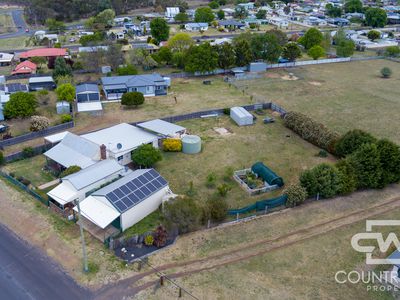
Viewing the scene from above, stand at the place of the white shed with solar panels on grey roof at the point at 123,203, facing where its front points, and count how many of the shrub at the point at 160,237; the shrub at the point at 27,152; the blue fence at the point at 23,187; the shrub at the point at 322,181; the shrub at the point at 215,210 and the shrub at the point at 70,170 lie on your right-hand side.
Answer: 3

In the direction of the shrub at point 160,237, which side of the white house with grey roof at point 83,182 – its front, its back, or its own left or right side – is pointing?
left

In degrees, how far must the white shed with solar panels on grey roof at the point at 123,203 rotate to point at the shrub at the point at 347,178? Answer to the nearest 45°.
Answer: approximately 135° to its left

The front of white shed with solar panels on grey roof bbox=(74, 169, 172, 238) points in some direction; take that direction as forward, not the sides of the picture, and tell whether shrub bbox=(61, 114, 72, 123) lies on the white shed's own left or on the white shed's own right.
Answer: on the white shed's own right

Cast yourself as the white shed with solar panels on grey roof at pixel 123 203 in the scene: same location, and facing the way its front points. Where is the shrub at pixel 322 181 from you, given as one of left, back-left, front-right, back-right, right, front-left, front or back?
back-left

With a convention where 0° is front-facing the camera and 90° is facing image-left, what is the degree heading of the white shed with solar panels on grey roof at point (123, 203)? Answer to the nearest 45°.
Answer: approximately 45°

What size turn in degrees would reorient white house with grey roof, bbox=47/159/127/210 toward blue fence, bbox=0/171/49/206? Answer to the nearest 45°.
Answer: approximately 90° to its right

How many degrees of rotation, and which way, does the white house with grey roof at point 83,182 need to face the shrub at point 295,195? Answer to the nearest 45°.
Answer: approximately 90° to its left

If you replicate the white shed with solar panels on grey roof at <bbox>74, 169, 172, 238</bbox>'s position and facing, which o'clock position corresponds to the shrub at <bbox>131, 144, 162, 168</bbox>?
The shrub is roughly at 5 o'clock from the white shed with solar panels on grey roof.

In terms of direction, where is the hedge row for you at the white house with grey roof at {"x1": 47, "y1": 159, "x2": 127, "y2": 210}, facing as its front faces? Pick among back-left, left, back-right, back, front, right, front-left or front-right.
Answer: back-left

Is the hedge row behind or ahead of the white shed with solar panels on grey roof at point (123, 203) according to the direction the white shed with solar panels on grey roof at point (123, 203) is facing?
behind

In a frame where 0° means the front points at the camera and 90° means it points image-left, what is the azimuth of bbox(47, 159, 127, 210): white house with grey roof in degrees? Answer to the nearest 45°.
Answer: approximately 45°

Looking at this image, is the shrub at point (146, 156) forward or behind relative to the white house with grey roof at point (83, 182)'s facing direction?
behind

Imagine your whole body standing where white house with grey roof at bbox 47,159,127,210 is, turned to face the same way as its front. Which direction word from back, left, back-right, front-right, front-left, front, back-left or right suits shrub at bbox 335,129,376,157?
back-left

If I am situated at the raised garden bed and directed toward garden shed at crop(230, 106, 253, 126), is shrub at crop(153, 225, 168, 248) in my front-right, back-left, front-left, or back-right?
back-left
